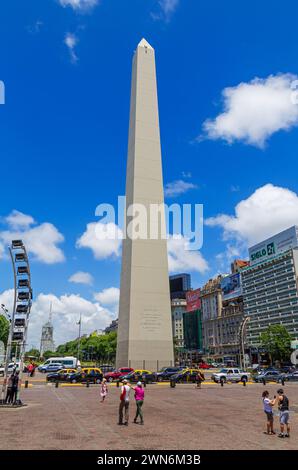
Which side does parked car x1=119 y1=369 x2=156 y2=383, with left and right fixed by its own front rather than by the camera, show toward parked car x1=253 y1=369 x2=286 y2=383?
back

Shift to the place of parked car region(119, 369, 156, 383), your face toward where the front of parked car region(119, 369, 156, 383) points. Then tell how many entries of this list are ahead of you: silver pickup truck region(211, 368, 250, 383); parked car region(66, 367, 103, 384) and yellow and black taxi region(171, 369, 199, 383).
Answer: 1

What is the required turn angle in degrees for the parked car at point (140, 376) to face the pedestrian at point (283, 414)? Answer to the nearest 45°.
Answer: approximately 90° to its left

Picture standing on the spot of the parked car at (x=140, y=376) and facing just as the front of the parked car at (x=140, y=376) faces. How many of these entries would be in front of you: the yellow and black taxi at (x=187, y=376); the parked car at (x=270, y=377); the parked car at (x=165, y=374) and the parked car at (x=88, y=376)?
1

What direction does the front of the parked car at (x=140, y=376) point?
to the viewer's left

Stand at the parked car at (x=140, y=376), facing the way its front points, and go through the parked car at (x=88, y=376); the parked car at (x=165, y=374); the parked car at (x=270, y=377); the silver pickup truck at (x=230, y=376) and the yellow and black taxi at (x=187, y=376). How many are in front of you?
1

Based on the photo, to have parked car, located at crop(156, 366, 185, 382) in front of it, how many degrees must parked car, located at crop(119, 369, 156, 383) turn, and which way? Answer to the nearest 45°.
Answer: approximately 135° to its right

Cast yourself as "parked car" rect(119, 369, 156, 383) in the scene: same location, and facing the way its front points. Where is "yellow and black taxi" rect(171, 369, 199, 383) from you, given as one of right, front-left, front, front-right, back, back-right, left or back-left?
back

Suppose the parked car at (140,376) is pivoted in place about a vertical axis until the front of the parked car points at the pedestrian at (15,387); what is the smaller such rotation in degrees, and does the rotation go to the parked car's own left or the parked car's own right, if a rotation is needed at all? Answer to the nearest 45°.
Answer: approximately 90° to the parked car's own left

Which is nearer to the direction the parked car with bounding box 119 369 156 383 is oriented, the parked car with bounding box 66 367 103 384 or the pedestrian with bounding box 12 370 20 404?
the parked car
